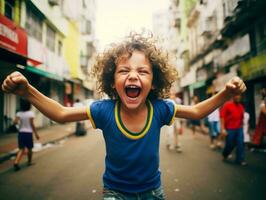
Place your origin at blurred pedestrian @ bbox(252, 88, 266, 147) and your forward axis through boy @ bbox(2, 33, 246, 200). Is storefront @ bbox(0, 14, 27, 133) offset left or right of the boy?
right

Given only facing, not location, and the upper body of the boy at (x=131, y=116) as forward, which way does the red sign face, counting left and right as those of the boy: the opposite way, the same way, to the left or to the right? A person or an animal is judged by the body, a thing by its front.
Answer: to the left

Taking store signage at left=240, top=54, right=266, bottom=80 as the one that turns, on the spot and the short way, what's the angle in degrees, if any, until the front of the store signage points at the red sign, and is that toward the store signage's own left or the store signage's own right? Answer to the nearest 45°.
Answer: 0° — it already faces it

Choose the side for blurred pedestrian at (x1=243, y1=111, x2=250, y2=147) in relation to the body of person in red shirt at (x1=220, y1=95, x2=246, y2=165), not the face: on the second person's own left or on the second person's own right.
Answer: on the second person's own left

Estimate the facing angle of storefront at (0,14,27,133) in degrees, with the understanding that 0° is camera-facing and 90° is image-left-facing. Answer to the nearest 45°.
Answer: approximately 315°

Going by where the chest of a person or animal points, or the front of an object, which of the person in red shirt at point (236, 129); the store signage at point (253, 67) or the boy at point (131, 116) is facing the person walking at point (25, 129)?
the store signage

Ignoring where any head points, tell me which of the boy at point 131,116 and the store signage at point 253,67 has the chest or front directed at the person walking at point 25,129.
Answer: the store signage
